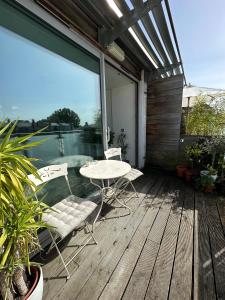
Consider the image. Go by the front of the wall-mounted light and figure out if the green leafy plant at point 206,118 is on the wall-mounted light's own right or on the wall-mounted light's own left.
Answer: on the wall-mounted light's own left

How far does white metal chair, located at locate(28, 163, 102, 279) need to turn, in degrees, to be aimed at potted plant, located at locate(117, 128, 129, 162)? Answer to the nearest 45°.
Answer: approximately 90° to its left

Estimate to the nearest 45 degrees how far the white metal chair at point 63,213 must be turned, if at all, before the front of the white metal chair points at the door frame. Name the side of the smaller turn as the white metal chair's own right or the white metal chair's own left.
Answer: approximately 90° to the white metal chair's own left

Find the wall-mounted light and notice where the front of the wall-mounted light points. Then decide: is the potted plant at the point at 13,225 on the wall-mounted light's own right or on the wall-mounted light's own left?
on the wall-mounted light's own right

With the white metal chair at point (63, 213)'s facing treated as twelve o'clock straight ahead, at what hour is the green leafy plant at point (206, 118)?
The green leafy plant is roughly at 10 o'clock from the white metal chair.

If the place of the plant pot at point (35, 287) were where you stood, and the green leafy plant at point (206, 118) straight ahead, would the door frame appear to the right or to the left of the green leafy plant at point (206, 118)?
left
